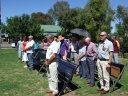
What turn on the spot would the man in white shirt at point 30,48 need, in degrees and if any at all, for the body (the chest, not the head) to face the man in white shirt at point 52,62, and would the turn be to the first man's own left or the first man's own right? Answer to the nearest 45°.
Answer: approximately 90° to the first man's own left

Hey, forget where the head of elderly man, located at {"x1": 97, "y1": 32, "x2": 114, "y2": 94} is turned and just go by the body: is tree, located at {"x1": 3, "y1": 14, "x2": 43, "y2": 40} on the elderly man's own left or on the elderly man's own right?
on the elderly man's own right

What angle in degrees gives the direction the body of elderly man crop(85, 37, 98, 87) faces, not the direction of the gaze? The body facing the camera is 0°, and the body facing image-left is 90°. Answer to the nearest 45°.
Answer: approximately 45°

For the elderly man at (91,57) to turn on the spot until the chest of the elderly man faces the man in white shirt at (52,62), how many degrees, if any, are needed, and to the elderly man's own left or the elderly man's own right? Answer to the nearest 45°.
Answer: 0° — they already face them

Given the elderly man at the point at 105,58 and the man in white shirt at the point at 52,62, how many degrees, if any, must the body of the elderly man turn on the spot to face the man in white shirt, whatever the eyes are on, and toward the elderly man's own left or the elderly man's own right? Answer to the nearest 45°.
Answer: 0° — they already face them

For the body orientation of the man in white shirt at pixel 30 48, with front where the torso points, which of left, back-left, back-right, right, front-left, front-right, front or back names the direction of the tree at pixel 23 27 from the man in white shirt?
right

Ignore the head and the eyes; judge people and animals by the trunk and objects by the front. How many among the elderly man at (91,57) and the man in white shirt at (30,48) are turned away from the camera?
0

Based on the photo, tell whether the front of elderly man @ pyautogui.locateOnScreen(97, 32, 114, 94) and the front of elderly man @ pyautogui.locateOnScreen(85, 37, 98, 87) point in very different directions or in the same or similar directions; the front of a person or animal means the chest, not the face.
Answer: same or similar directions

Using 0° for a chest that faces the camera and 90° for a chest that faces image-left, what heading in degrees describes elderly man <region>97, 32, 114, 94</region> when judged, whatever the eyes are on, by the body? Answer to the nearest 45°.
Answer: approximately 45°

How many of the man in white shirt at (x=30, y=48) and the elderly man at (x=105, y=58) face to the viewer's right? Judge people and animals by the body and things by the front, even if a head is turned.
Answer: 0

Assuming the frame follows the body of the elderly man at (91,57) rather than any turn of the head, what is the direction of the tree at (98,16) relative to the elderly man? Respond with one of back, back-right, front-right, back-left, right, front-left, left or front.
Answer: back-right
